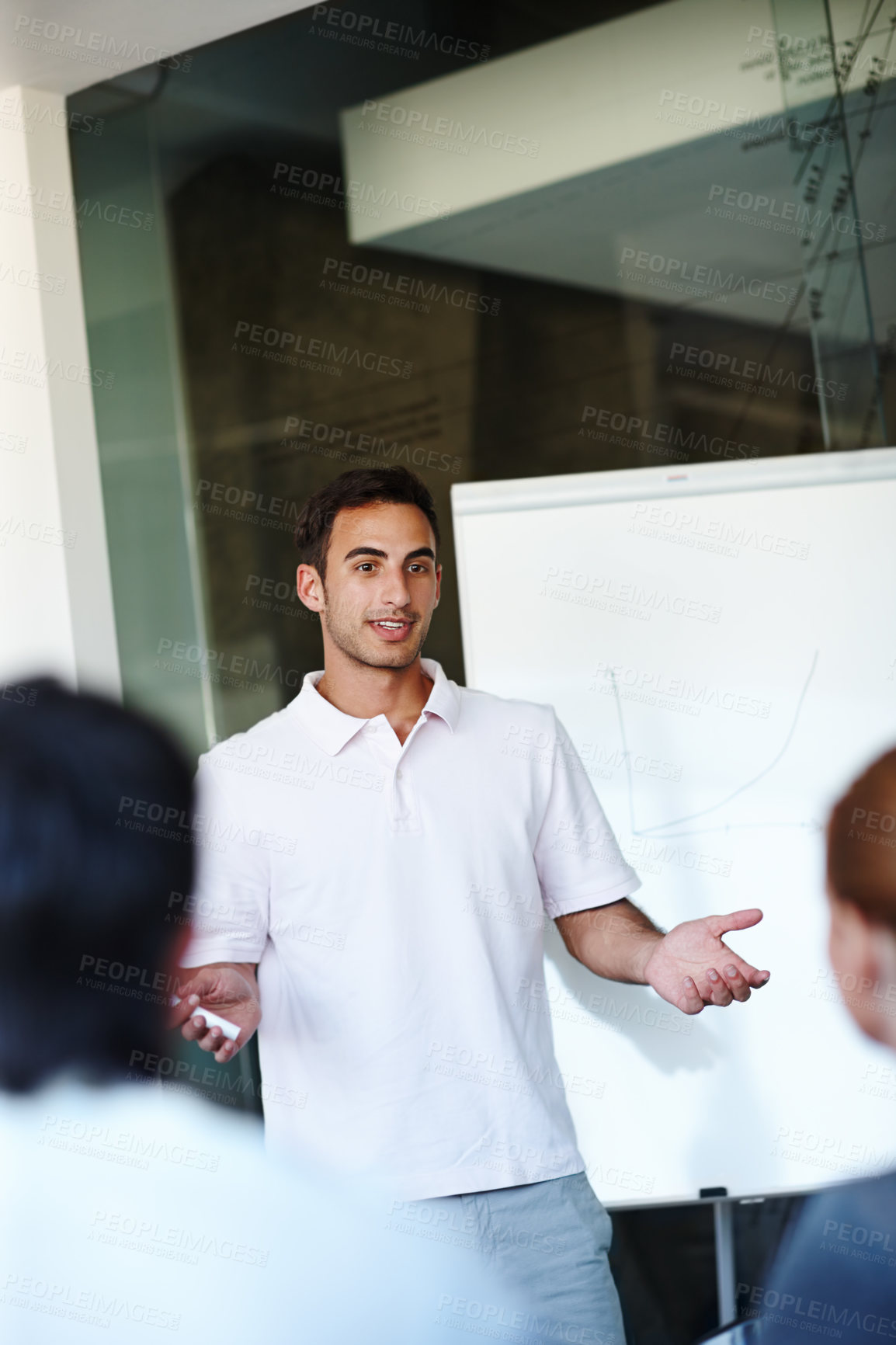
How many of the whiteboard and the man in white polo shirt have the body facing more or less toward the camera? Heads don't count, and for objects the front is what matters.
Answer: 2

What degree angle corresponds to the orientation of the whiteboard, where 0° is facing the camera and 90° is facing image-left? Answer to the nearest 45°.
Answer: approximately 0°
